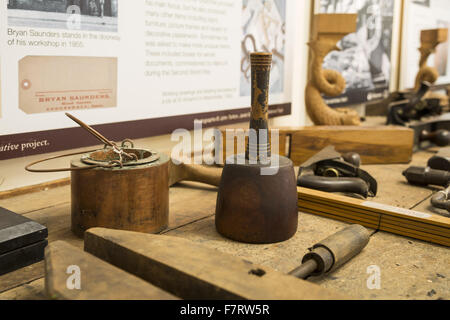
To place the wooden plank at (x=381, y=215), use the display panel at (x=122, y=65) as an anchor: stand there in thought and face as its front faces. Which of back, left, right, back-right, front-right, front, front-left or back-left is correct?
front

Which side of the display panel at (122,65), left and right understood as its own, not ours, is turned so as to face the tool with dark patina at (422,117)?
left

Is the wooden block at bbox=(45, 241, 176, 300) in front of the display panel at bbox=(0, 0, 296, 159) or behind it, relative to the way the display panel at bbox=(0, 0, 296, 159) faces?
in front

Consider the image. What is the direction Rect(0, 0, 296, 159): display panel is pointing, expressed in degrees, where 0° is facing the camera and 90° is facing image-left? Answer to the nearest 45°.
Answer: approximately 315°

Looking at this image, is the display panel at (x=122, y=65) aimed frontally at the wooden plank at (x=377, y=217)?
yes

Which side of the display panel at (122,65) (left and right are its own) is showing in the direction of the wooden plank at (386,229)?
front

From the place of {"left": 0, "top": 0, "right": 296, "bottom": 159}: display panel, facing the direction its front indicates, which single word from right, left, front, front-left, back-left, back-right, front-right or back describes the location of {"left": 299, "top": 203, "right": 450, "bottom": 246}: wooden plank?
front

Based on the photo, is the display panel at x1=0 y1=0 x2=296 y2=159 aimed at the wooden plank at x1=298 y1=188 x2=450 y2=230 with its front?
yes

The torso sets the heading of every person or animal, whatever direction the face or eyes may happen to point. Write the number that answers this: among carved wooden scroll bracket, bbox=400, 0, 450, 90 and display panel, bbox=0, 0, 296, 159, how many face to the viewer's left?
0

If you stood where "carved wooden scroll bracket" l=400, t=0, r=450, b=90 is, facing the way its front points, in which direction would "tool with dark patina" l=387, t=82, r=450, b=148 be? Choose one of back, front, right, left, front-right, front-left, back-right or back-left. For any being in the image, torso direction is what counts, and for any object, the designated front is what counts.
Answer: front-right
